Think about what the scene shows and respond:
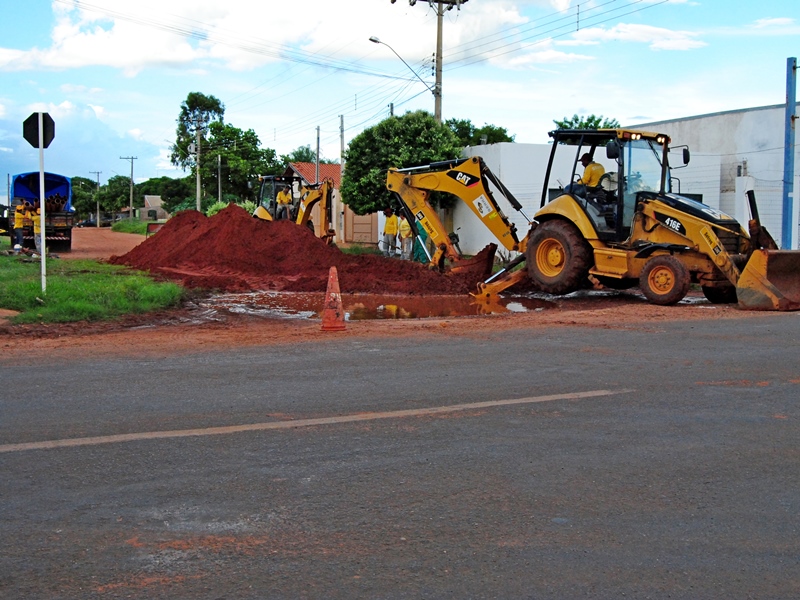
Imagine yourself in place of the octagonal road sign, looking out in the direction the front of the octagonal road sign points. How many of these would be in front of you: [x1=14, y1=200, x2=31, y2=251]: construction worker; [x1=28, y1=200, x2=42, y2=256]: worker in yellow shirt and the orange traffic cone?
2

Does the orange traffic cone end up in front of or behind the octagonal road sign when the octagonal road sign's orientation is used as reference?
behind

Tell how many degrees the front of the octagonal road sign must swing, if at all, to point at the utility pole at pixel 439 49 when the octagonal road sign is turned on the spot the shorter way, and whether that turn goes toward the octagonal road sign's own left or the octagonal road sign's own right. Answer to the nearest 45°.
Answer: approximately 45° to the octagonal road sign's own right

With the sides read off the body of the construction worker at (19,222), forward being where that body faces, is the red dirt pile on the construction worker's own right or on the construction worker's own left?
on the construction worker's own right

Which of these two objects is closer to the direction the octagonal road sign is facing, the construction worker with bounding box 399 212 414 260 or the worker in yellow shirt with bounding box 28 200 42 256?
the worker in yellow shirt

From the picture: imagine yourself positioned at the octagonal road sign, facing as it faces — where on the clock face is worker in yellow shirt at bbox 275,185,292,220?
The worker in yellow shirt is roughly at 1 o'clock from the octagonal road sign.

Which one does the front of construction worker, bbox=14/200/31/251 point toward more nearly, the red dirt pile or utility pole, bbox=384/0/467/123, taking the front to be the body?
the utility pole

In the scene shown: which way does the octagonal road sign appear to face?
away from the camera
